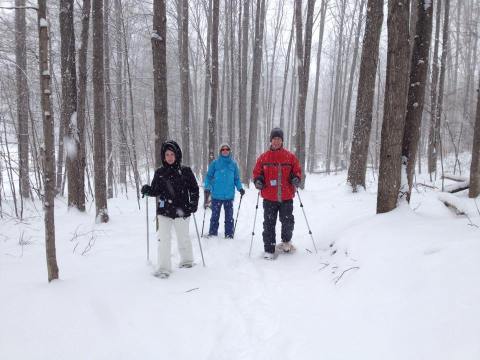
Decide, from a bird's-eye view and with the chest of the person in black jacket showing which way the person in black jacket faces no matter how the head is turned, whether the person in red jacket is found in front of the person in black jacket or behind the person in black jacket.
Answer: behind

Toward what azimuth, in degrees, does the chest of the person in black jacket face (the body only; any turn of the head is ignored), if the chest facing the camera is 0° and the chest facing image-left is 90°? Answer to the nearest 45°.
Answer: approximately 45°

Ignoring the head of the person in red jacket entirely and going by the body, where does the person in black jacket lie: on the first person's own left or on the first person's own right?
on the first person's own right

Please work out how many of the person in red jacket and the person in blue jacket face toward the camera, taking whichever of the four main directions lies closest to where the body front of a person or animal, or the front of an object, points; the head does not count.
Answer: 2

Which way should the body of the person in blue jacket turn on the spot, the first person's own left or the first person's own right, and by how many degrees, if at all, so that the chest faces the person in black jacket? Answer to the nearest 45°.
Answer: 0° — they already face them

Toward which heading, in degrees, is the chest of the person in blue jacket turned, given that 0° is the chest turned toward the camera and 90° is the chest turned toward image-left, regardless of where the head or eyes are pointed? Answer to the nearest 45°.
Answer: approximately 0°

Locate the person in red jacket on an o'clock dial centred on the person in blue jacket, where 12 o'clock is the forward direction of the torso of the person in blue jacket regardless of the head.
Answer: The person in red jacket is roughly at 11 o'clock from the person in blue jacket.

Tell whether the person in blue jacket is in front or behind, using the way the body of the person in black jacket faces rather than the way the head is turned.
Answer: behind
